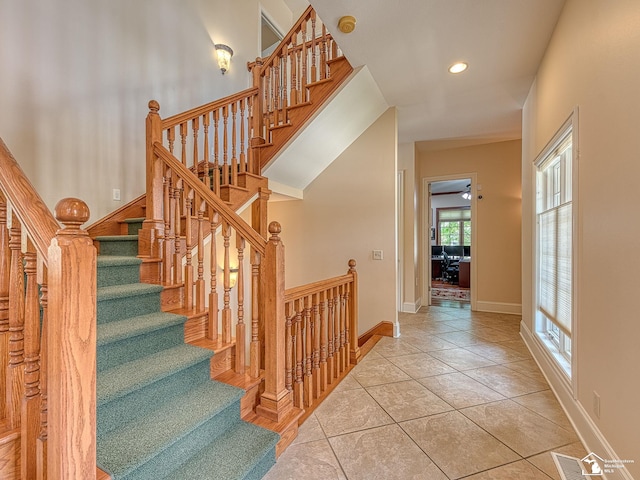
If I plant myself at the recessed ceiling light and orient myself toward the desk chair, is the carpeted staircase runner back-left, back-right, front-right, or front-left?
back-left

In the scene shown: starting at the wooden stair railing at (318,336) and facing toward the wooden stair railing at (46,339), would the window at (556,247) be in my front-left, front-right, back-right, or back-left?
back-left

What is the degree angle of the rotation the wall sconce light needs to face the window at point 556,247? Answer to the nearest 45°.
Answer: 0° — it already faces it

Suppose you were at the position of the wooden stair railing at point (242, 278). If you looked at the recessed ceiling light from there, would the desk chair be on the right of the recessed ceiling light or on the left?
left

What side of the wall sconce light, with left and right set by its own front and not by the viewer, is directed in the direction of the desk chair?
left

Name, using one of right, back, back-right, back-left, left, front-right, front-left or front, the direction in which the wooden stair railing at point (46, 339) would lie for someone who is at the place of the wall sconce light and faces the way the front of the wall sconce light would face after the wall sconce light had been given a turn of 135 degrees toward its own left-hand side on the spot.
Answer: back

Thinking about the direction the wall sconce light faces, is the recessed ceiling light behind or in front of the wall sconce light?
in front

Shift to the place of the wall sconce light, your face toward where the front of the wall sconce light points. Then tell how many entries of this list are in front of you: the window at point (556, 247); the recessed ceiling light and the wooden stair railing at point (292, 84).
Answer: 3

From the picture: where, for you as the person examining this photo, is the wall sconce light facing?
facing the viewer and to the right of the viewer
